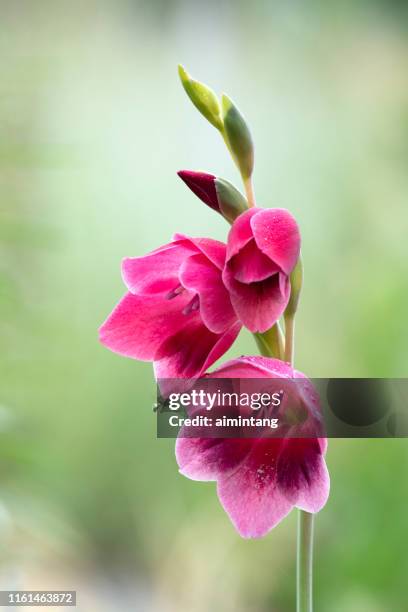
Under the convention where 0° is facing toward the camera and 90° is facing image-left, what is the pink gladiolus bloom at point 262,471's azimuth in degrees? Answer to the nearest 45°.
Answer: approximately 0°

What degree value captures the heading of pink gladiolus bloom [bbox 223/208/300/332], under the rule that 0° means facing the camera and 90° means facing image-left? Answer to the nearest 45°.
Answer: approximately 0°

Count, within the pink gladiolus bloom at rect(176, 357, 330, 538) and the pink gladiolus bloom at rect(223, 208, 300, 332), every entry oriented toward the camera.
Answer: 2
